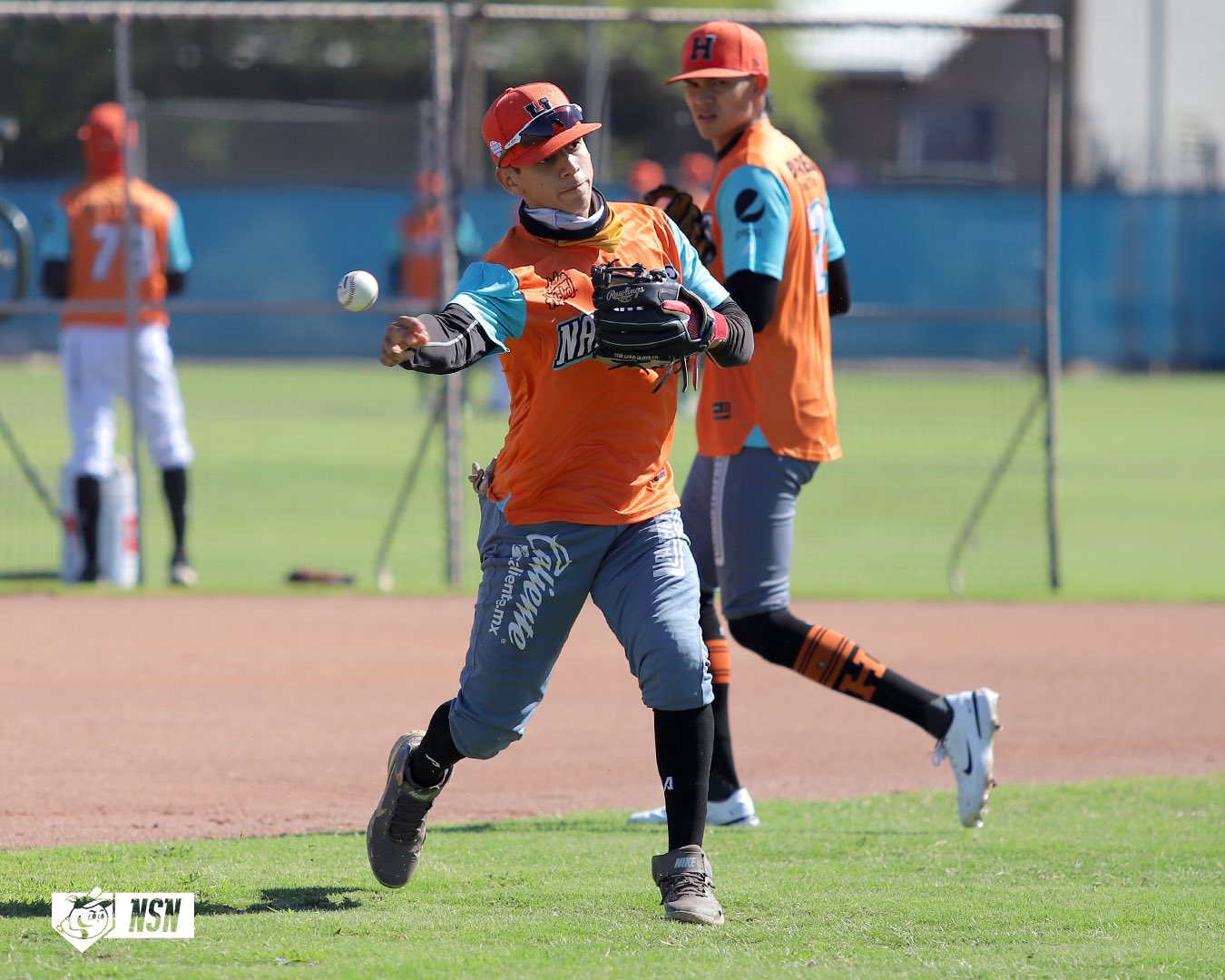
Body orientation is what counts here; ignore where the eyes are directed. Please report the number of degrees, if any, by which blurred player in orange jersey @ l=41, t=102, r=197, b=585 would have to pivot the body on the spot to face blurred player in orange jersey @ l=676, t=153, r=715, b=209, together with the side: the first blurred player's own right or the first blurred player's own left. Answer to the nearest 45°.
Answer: approximately 45° to the first blurred player's own right

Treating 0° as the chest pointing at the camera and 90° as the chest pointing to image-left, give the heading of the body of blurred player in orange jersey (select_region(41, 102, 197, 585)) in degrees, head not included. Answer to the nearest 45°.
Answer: approximately 180°

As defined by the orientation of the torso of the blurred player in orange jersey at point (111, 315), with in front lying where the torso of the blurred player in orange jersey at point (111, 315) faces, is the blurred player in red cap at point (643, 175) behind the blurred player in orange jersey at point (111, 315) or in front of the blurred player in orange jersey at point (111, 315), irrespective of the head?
in front

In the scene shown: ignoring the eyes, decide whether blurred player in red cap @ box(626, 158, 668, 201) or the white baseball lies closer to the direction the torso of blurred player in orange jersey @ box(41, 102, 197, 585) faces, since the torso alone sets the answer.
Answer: the blurred player in red cap

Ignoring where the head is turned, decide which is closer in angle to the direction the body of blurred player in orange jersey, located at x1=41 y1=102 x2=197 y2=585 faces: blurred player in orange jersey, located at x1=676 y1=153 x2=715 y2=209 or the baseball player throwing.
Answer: the blurred player in orange jersey

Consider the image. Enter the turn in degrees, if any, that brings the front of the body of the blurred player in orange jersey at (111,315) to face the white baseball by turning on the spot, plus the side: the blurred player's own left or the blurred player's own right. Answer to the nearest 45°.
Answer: approximately 180°

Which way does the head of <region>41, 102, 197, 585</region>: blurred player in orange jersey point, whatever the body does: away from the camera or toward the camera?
away from the camera

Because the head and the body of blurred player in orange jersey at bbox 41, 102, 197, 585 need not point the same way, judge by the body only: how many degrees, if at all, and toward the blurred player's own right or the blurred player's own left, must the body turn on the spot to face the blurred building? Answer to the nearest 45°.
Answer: approximately 45° to the blurred player's own right

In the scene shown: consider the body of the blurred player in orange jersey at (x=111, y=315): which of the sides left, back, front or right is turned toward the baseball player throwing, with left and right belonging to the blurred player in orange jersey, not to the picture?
back

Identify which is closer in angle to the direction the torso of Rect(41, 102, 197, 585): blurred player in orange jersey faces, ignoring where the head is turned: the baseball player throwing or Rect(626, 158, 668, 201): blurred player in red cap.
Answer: the blurred player in red cap
